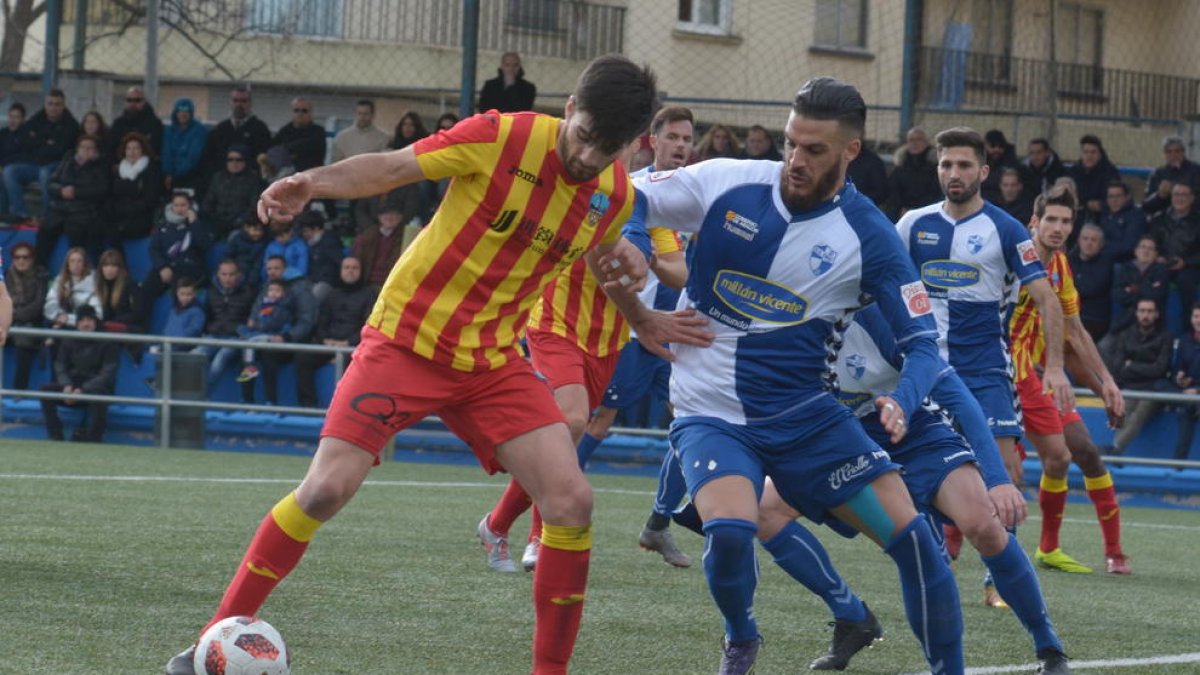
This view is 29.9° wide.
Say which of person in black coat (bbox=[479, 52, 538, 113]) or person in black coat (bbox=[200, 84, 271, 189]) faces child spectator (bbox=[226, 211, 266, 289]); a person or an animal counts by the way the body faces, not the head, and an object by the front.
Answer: person in black coat (bbox=[200, 84, 271, 189])

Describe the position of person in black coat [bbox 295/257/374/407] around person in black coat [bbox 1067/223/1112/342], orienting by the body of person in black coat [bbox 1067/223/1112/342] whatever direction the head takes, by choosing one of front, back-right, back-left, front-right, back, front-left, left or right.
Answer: front-right

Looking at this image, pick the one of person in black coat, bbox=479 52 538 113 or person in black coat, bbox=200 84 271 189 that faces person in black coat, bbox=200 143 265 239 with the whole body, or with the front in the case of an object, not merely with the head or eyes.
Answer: person in black coat, bbox=200 84 271 189

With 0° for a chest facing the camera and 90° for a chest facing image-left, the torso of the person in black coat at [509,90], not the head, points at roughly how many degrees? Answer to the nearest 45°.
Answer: approximately 0°

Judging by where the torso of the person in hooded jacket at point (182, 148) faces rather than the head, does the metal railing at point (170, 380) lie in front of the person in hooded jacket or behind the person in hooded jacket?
in front

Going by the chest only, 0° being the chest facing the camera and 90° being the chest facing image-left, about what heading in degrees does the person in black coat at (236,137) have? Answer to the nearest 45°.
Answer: approximately 0°
